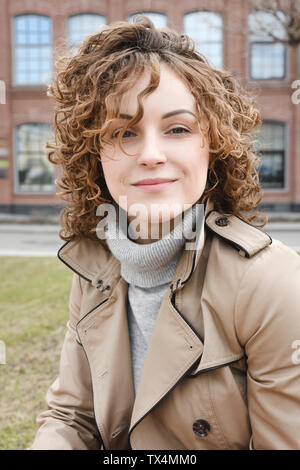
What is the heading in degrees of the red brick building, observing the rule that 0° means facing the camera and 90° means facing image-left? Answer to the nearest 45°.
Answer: approximately 0°

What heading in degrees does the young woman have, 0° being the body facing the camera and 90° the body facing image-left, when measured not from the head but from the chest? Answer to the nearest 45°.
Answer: approximately 45°
